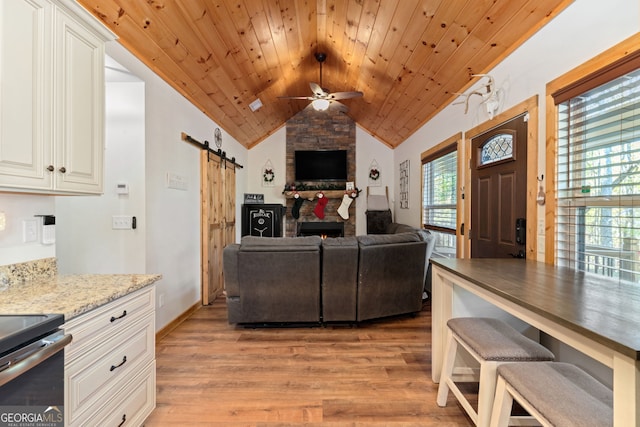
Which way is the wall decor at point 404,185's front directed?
to the viewer's left

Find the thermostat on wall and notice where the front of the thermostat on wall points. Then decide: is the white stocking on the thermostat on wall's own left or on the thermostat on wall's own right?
on the thermostat on wall's own left

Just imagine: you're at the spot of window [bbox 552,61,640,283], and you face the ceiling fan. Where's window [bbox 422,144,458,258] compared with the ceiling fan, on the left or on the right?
right

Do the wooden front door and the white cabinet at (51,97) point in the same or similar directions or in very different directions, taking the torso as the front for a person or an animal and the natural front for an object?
very different directions

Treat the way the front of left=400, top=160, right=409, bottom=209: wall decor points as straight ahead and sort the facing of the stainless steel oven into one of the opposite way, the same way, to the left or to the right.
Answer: the opposite way

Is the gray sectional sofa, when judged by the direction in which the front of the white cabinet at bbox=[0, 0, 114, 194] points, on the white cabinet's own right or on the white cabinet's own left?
on the white cabinet's own left

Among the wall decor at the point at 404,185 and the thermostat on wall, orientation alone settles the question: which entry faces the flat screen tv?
the wall decor

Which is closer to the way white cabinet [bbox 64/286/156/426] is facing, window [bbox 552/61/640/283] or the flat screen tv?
the window

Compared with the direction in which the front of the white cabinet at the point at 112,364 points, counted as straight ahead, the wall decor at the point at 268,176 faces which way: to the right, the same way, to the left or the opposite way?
to the right

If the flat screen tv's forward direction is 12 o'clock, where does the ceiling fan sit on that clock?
The ceiling fan is roughly at 12 o'clock from the flat screen tv.

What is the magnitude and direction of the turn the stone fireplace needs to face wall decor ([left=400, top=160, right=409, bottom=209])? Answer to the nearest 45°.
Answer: approximately 45° to its left

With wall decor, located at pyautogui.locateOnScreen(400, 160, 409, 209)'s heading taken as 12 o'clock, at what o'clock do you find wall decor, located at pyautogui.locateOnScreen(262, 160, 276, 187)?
wall decor, located at pyautogui.locateOnScreen(262, 160, 276, 187) is roughly at 12 o'clock from wall decor, located at pyautogui.locateOnScreen(400, 160, 409, 209).

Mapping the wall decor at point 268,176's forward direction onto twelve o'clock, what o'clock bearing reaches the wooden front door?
The wooden front door is roughly at 11 o'clock from the wall decor.

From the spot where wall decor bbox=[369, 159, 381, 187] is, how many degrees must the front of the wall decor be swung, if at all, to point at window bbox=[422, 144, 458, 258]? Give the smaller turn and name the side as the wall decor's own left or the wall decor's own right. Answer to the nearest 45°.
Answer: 0° — it already faces it

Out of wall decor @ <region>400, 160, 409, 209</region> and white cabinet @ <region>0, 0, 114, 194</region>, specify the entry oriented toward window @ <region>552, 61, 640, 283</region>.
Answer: the white cabinet

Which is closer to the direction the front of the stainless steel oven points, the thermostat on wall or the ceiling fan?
the ceiling fan

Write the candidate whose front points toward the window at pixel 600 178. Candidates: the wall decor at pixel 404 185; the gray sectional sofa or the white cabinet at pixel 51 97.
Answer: the white cabinet
